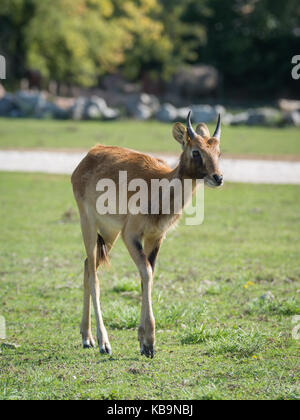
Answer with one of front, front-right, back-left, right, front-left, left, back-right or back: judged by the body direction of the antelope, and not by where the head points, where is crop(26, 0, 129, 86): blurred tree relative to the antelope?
back-left

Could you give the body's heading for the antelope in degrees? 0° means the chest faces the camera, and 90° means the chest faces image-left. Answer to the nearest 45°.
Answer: approximately 315°
